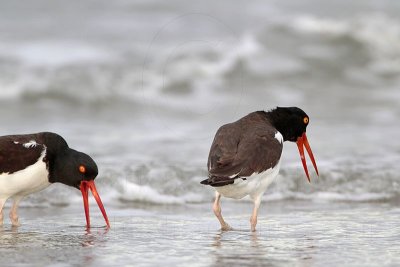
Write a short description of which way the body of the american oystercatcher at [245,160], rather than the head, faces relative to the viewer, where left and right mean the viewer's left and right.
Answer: facing away from the viewer and to the right of the viewer

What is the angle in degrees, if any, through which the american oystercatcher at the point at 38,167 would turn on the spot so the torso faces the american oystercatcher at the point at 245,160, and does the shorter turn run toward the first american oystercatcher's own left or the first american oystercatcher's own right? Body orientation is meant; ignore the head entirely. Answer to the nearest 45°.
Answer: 0° — it already faces it

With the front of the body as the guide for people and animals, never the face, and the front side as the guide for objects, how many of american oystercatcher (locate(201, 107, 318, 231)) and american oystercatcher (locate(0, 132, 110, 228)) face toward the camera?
0

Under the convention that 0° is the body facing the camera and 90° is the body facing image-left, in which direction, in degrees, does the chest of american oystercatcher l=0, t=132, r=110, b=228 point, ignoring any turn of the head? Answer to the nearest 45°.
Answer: approximately 270°

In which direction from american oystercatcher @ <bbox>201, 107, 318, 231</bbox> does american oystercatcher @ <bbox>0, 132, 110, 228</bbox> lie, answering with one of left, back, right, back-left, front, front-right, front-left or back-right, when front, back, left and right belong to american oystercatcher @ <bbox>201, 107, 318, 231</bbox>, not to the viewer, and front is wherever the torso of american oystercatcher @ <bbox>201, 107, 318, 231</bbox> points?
back-left
